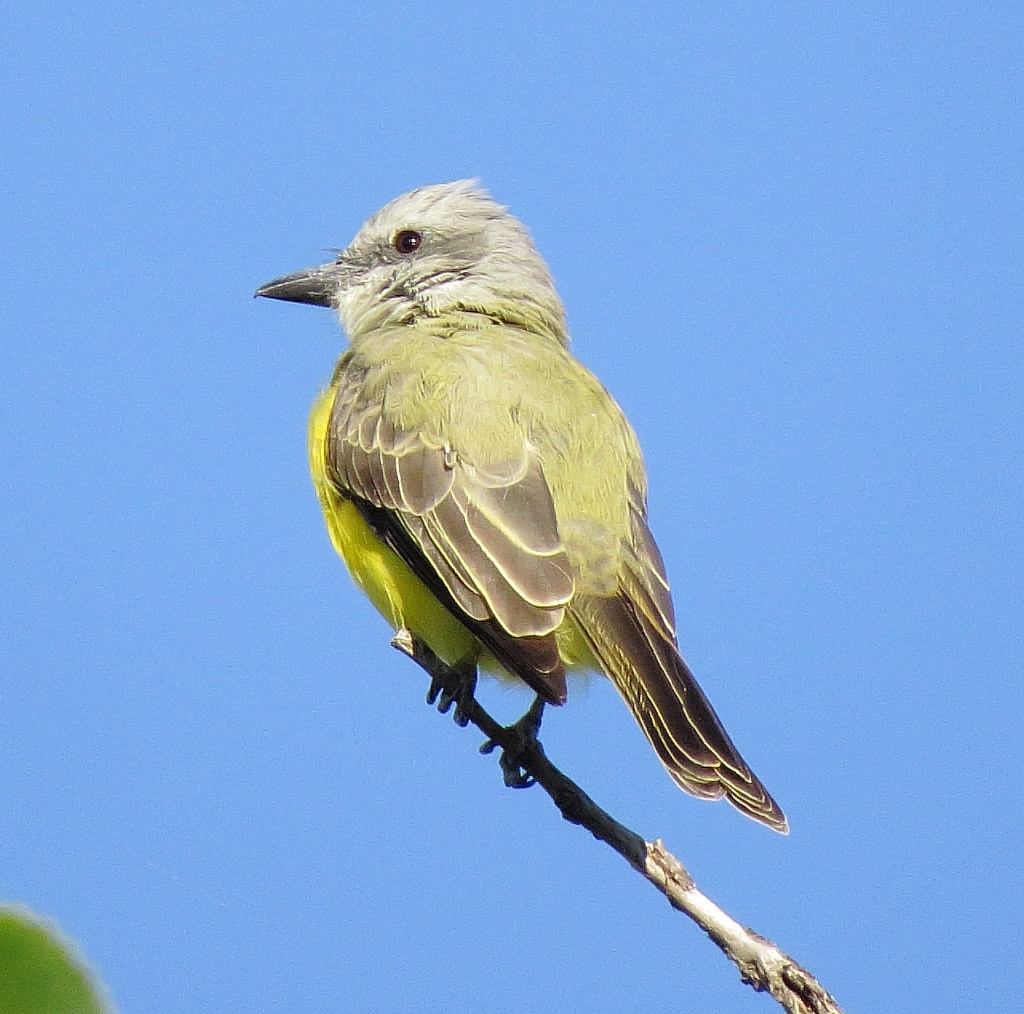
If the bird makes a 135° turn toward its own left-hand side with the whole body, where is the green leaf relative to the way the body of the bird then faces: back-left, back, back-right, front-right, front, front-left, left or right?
front

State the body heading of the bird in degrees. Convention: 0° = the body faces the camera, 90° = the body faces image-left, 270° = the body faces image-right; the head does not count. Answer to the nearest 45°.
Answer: approximately 135°
